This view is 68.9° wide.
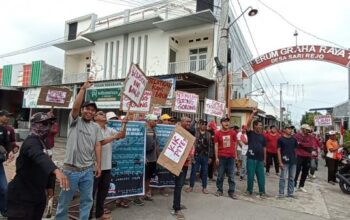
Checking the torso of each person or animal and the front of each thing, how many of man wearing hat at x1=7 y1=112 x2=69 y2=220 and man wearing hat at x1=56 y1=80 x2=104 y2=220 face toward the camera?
1

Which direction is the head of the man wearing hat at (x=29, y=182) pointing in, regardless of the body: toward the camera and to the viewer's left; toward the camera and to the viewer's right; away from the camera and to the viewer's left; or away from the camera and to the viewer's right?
toward the camera and to the viewer's right

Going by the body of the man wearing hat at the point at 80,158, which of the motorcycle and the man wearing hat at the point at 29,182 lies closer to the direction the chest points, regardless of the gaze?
the man wearing hat

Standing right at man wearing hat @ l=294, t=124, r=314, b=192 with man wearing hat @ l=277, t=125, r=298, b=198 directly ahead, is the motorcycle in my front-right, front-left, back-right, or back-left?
back-left

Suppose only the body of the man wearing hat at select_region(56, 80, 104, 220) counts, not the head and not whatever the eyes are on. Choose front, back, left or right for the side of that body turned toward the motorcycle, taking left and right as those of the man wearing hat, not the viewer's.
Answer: left

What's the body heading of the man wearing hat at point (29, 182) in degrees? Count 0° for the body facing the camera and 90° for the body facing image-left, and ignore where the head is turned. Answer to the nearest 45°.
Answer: approximately 270°

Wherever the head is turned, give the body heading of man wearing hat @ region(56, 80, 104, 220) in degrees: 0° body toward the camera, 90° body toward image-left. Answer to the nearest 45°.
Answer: approximately 0°
